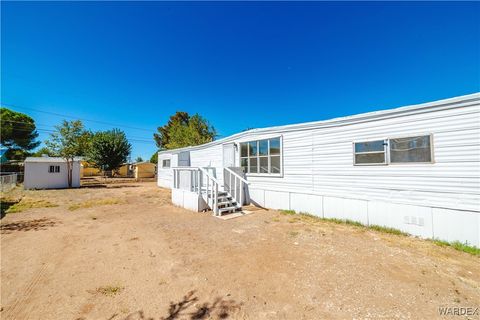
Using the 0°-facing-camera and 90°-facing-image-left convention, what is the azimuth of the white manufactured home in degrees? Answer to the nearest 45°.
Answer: approximately 45°

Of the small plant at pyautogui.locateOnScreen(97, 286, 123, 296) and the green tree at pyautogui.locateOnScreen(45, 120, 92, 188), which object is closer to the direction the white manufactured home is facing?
the small plant

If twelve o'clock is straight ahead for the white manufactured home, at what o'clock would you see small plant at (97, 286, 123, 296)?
The small plant is roughly at 12 o'clock from the white manufactured home.

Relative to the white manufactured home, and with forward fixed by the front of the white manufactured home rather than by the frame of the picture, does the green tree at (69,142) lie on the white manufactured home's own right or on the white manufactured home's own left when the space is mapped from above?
on the white manufactured home's own right

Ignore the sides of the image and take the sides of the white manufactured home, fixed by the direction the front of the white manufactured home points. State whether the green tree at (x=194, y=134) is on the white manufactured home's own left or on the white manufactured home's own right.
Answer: on the white manufactured home's own right

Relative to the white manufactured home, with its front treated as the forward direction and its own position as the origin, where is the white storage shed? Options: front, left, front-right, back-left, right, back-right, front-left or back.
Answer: front-right

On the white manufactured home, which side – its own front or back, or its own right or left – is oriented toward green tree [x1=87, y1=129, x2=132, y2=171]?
right
